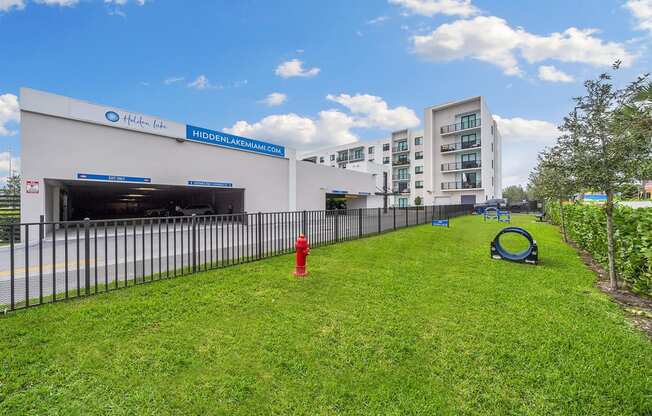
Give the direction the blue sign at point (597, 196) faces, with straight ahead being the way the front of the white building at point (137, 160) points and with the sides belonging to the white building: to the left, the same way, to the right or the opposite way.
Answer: to the right

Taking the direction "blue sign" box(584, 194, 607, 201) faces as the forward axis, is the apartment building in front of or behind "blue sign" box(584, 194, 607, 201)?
behind

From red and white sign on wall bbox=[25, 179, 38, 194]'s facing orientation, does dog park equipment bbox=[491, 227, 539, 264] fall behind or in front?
in front

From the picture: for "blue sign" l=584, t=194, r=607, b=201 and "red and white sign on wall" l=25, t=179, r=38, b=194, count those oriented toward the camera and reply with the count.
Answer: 2

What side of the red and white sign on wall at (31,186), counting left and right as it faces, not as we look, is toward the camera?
front

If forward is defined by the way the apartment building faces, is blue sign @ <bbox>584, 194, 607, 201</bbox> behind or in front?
in front

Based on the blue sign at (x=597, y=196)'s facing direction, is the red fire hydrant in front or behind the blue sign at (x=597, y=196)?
in front

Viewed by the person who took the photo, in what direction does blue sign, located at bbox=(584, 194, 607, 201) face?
facing the viewer

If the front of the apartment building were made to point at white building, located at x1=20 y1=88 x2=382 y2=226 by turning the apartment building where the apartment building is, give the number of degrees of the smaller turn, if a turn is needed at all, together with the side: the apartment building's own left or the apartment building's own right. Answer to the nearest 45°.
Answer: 0° — it already faces it

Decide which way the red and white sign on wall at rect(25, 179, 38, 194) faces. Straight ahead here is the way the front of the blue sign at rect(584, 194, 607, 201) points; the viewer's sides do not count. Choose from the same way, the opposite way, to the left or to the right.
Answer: to the left

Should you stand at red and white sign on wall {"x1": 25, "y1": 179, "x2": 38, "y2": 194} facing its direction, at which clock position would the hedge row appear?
The hedge row is roughly at 11 o'clock from the red and white sign on wall.

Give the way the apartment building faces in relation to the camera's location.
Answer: facing the viewer and to the left of the viewer

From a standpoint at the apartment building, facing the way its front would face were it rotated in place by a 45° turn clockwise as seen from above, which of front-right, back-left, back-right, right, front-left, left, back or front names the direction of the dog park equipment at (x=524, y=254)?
left

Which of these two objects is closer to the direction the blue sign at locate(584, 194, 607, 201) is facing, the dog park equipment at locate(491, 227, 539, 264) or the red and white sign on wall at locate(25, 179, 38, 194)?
the dog park equipment
